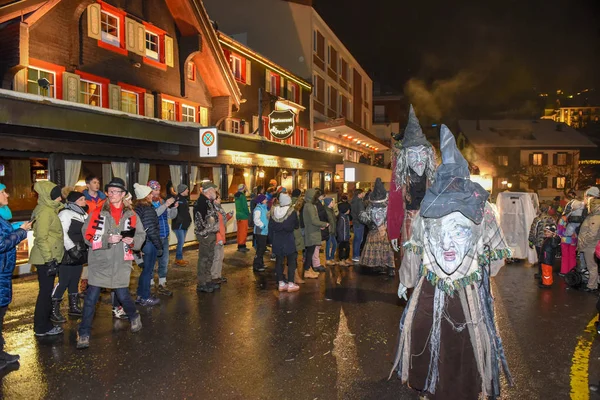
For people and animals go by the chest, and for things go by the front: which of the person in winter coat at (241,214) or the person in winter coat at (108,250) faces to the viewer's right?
the person in winter coat at (241,214)

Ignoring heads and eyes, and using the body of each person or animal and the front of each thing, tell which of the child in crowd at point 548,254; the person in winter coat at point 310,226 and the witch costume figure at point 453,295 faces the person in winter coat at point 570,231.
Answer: the person in winter coat at point 310,226

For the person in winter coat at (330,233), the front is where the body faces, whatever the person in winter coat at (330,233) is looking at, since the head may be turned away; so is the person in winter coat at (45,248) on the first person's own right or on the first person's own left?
on the first person's own right

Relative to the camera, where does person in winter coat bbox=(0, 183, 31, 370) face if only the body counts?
to the viewer's right

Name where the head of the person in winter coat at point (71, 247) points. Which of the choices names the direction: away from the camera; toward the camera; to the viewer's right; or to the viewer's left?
to the viewer's right

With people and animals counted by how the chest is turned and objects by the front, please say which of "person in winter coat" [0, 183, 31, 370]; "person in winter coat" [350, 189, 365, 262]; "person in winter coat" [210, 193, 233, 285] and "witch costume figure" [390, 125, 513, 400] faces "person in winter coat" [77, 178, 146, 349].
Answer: "person in winter coat" [0, 183, 31, 370]

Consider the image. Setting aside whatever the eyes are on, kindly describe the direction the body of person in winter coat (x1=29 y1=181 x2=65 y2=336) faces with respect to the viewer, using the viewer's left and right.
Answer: facing to the right of the viewer

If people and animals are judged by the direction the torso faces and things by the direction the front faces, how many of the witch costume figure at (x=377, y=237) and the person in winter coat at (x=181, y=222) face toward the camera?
1

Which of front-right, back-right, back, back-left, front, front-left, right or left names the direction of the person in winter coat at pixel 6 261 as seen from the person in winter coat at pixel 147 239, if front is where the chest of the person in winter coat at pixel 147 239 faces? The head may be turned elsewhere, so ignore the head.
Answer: back-right

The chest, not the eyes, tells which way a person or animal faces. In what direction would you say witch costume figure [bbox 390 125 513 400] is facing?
toward the camera

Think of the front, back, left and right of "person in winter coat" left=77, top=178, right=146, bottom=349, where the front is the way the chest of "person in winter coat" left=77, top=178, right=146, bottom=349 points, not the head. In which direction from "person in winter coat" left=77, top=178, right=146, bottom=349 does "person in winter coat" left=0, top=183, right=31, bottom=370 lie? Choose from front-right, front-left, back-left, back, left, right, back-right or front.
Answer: right

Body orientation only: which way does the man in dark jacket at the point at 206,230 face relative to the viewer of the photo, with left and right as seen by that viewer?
facing to the right of the viewer
